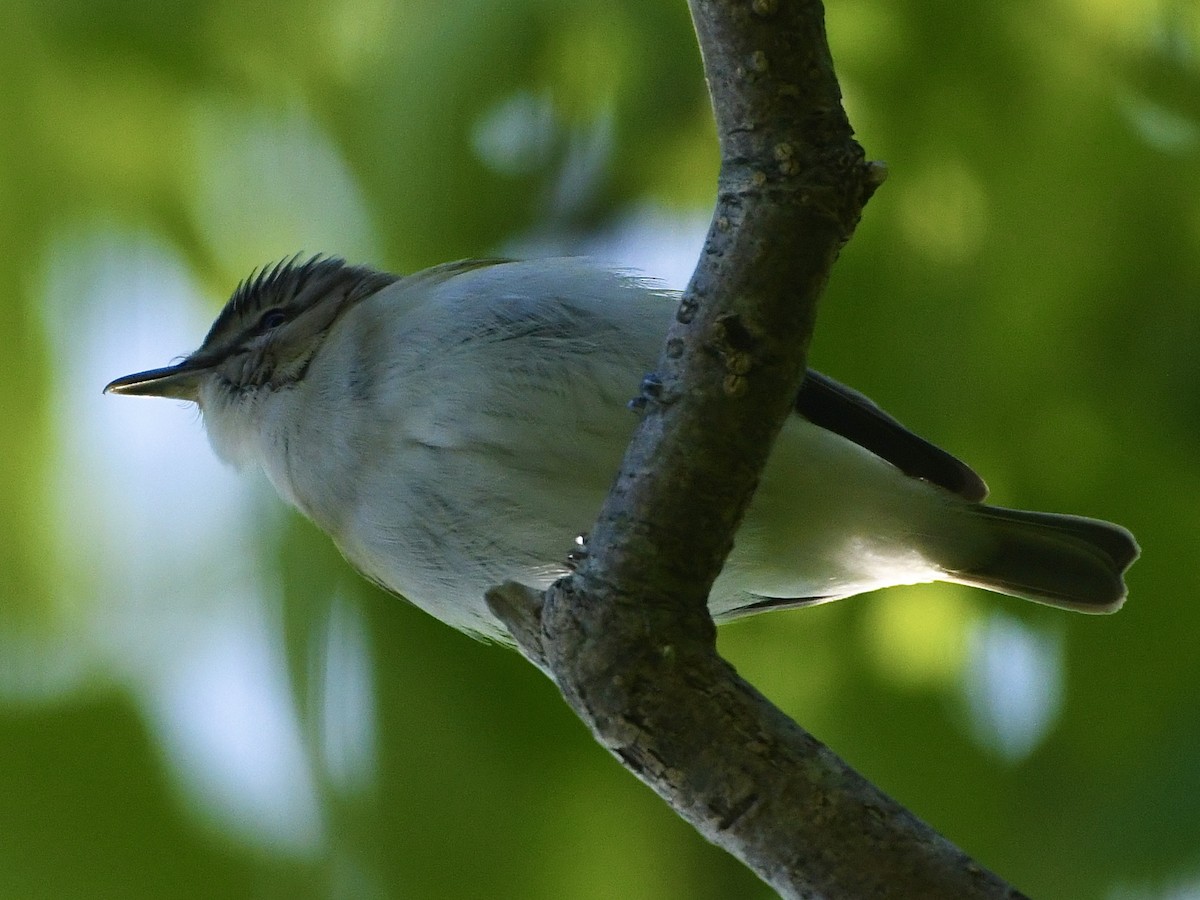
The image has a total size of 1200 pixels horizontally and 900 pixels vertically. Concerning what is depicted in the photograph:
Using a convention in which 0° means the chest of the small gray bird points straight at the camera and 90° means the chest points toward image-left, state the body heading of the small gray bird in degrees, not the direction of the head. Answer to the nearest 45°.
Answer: approximately 90°
